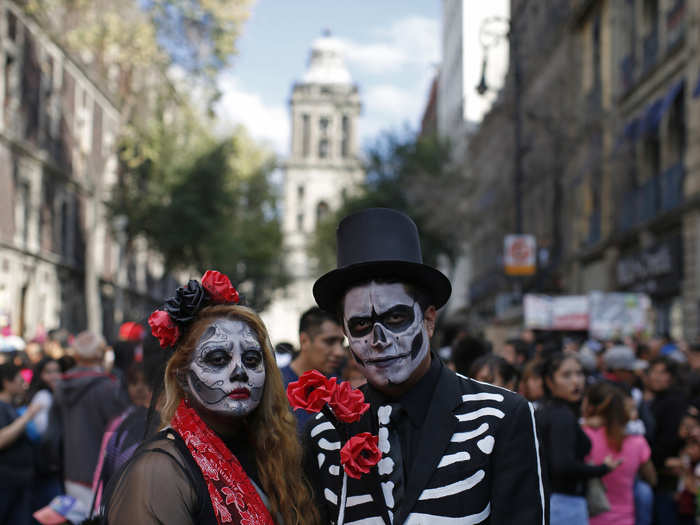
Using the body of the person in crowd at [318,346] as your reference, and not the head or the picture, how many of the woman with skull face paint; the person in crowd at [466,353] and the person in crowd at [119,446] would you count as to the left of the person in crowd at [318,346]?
1

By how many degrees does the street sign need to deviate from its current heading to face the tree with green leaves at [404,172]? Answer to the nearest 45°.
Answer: approximately 180°

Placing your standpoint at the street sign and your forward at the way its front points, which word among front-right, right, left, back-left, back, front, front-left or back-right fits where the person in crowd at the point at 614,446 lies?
front

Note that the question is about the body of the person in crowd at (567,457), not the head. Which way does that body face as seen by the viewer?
to the viewer's right

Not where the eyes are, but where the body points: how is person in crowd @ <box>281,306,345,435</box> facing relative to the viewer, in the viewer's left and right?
facing the viewer and to the right of the viewer

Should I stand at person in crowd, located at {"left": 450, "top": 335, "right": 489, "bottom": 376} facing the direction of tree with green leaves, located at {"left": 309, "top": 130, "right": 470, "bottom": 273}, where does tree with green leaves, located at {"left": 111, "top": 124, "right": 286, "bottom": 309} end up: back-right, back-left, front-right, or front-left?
front-left

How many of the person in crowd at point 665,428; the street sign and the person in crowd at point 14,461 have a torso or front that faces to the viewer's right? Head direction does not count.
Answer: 1

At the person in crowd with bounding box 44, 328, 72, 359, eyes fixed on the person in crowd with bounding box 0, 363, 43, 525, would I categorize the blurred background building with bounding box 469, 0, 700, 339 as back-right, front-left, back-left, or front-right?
back-left

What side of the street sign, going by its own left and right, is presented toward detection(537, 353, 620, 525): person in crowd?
front

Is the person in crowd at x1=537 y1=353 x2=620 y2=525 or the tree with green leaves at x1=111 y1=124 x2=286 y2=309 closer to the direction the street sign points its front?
the person in crowd

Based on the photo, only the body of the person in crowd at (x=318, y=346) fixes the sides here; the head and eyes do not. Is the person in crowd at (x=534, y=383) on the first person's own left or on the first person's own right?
on the first person's own left

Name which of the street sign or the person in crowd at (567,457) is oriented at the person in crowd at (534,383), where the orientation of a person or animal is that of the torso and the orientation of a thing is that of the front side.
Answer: the street sign

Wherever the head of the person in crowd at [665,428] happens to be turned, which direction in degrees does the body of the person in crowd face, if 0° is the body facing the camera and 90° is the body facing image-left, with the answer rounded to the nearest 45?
approximately 45°

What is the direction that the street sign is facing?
toward the camera

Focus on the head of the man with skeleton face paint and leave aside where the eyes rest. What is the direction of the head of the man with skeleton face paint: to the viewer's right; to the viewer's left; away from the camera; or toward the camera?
toward the camera

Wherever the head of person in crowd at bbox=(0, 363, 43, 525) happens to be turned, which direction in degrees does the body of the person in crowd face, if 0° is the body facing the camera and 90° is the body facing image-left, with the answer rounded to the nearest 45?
approximately 270°

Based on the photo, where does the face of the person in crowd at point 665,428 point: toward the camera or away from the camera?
toward the camera
